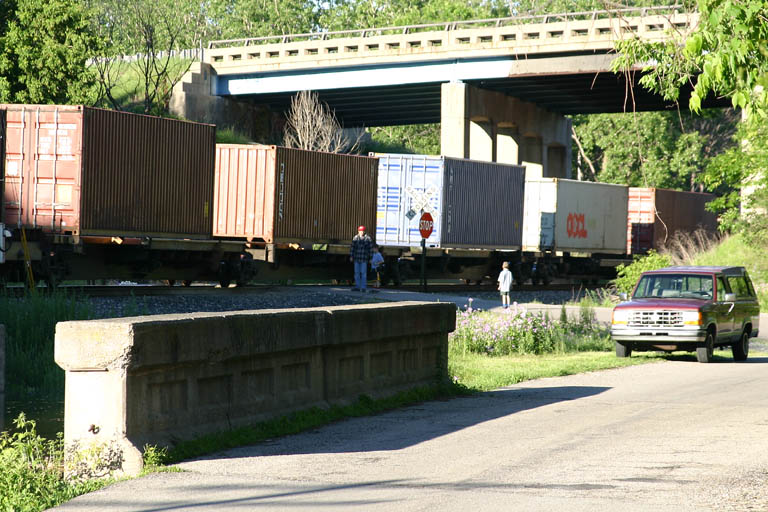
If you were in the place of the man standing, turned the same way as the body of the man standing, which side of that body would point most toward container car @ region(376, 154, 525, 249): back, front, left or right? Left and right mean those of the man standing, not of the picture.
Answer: back

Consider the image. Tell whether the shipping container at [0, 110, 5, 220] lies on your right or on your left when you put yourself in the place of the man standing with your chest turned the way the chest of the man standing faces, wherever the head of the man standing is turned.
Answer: on your right

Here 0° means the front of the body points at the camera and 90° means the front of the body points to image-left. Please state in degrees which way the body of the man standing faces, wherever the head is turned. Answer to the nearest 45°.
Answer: approximately 0°

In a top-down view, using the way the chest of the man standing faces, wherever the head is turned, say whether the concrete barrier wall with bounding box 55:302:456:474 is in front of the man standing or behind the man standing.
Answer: in front

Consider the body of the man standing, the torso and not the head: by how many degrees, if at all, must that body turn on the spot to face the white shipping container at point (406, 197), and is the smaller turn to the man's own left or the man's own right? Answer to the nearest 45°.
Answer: approximately 180°

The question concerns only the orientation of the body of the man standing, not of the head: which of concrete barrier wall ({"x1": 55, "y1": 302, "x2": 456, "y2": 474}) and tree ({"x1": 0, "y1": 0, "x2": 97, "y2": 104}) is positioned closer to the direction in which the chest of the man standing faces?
the concrete barrier wall

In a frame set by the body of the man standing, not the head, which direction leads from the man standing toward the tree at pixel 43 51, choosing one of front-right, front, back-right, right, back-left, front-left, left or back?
back-right

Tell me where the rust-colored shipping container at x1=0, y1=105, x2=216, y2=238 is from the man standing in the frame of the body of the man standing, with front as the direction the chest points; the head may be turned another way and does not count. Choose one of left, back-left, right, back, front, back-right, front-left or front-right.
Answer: front-right

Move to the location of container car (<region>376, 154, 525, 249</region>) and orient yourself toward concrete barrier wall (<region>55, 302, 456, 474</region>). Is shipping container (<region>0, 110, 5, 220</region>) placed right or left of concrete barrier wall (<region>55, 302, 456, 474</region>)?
right
